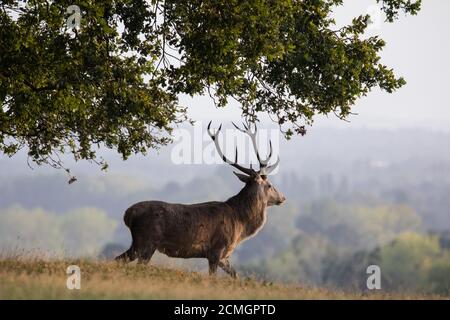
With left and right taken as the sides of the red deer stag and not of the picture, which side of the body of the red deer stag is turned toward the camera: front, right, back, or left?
right
